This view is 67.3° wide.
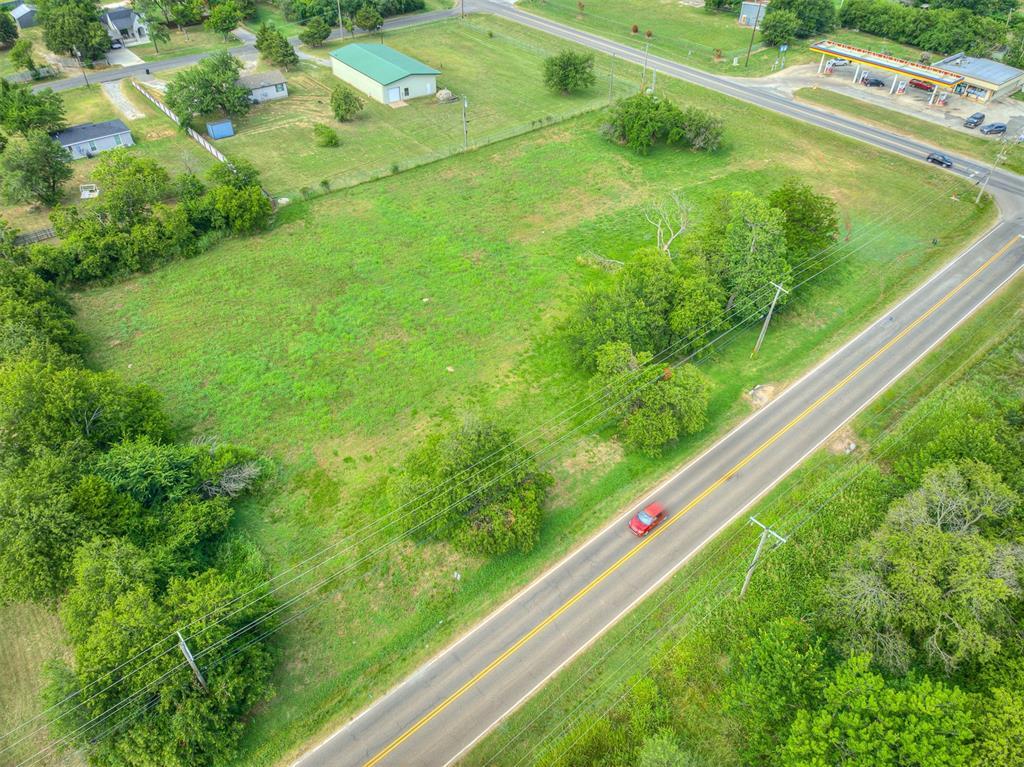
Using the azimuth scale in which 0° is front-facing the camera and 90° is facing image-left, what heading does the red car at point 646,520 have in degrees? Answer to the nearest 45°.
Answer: approximately 45°

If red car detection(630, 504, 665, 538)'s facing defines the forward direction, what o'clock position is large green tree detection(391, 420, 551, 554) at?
The large green tree is roughly at 1 o'clock from the red car.

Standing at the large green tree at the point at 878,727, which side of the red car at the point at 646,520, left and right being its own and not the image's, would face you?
left

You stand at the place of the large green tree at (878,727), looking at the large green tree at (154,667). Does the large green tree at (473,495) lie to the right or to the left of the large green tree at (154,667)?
right

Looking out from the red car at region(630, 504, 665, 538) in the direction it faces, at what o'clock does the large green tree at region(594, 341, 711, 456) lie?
The large green tree is roughly at 4 o'clock from the red car.

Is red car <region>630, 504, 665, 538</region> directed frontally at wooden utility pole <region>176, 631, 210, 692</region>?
yes

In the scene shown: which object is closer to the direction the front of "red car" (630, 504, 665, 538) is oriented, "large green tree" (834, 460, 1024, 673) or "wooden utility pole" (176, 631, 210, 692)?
the wooden utility pole

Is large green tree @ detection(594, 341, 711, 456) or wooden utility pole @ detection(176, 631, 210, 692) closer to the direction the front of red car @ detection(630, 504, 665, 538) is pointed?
the wooden utility pole
